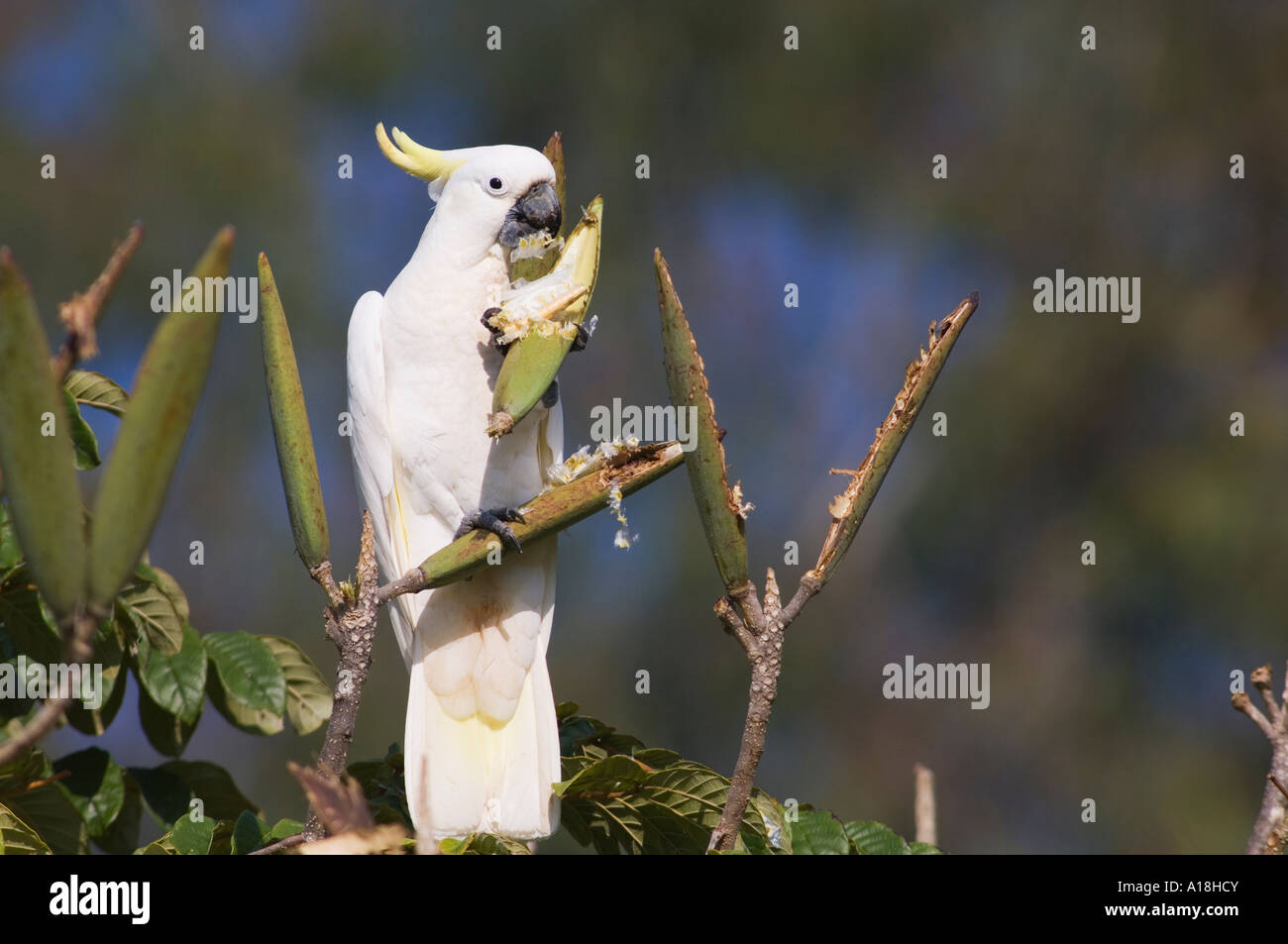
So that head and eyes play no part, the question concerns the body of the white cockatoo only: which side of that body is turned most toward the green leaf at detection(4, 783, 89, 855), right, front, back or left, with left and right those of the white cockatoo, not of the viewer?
right

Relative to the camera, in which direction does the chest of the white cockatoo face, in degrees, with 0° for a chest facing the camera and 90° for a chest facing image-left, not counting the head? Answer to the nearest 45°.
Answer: approximately 315°

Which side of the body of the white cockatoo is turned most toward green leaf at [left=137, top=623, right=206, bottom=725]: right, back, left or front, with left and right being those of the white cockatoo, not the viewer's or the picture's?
right

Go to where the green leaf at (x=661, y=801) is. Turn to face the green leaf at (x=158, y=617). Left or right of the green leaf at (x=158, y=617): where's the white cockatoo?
right

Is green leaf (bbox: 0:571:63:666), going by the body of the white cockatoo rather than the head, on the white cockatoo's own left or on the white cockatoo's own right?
on the white cockatoo's own right
